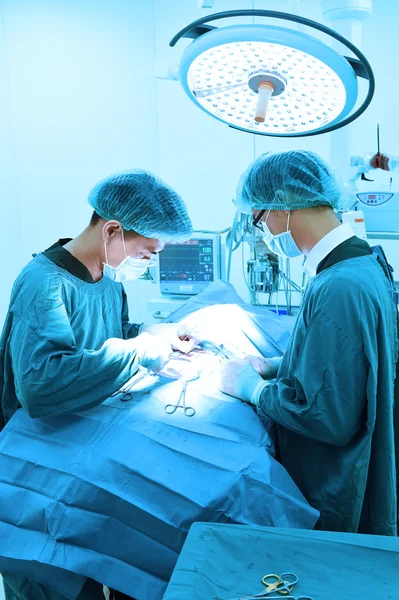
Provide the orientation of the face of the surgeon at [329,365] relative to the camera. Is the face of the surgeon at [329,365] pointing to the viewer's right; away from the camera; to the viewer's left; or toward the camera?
to the viewer's left

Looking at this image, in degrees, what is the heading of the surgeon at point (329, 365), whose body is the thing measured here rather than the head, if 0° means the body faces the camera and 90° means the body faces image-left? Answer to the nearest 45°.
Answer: approximately 90°

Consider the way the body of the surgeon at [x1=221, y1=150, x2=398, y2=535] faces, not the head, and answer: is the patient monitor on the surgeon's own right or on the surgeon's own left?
on the surgeon's own right

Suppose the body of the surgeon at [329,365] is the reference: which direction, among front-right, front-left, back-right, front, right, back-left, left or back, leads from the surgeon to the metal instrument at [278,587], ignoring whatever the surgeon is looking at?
left

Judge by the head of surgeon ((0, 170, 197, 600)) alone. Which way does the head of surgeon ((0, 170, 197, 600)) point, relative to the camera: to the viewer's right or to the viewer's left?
to the viewer's right
